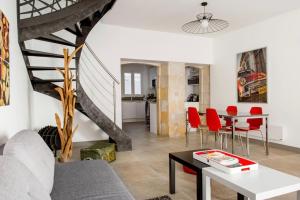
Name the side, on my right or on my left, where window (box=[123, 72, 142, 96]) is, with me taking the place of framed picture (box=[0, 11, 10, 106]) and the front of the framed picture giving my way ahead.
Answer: on my left

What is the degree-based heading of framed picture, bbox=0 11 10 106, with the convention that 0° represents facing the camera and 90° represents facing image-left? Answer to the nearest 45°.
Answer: approximately 270°

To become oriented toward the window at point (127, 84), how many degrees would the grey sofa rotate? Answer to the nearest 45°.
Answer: approximately 90° to its left

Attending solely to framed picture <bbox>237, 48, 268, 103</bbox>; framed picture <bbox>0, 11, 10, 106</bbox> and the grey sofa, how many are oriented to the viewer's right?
2

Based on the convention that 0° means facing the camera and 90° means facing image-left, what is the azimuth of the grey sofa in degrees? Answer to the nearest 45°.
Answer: approximately 270°

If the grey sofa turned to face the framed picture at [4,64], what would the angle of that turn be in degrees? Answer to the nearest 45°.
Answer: approximately 135° to its left

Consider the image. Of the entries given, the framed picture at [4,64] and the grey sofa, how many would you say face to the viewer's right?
2

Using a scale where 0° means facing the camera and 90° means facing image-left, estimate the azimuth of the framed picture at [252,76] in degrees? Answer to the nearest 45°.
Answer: approximately 45°

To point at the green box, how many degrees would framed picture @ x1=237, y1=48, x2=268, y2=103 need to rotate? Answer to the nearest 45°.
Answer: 0° — it already faces it
